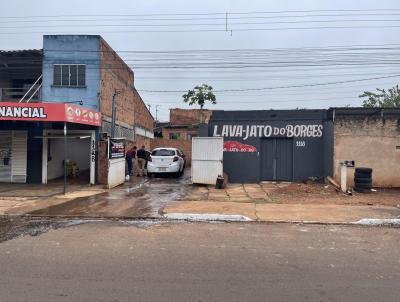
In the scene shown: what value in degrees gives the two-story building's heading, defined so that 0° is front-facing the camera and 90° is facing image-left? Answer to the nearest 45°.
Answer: approximately 0°

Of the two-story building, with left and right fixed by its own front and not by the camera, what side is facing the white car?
left

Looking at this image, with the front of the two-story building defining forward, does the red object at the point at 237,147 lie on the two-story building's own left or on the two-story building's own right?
on the two-story building's own left

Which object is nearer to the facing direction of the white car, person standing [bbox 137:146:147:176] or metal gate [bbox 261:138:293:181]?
the person standing
